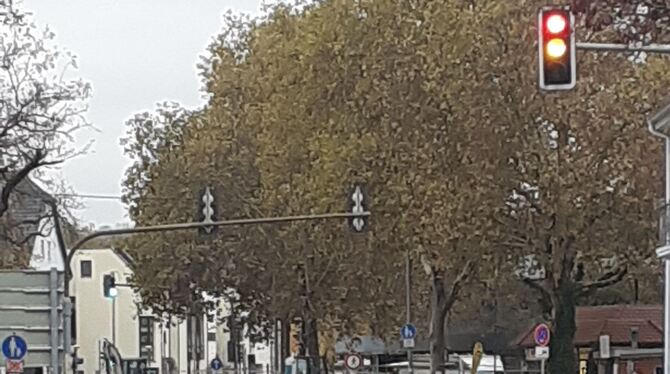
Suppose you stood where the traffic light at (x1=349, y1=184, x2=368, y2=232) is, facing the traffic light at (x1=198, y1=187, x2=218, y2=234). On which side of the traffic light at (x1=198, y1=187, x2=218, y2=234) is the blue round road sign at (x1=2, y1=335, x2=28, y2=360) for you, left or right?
left

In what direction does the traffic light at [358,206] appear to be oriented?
away from the camera

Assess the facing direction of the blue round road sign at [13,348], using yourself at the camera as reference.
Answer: facing the viewer

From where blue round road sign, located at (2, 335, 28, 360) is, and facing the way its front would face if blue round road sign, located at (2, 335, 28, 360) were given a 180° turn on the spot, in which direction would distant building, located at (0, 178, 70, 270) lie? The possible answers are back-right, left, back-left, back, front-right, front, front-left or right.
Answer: front

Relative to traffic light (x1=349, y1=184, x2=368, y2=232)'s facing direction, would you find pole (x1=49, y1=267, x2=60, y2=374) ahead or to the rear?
to the rear

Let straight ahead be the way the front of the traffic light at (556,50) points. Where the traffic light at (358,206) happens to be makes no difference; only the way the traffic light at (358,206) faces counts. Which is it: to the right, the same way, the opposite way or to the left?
the opposite way

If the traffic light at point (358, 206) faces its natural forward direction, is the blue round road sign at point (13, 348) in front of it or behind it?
behind

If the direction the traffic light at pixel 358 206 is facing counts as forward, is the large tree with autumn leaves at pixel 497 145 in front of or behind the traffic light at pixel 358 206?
in front

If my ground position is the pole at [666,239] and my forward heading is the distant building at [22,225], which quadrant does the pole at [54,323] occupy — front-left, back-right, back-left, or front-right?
front-left

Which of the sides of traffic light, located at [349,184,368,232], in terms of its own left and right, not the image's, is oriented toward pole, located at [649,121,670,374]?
right

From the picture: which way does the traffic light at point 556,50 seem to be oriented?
toward the camera

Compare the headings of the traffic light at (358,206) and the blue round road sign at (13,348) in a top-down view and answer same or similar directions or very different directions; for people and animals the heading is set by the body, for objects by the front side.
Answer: very different directions

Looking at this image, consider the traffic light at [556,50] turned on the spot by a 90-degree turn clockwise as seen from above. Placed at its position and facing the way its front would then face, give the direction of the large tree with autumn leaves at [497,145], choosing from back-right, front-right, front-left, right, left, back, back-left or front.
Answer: right
